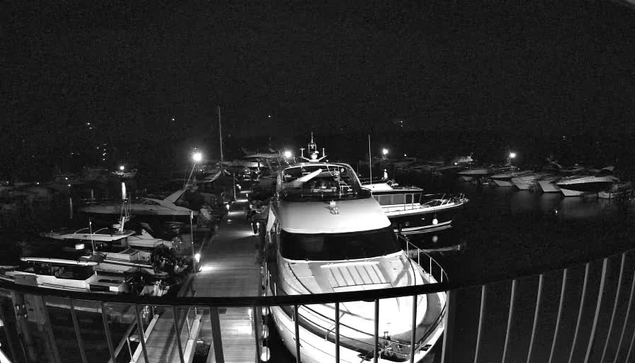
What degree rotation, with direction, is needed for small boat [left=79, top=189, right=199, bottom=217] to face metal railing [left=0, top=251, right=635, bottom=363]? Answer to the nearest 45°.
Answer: approximately 90° to its left

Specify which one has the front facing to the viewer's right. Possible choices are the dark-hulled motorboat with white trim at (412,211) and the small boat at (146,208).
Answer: the dark-hulled motorboat with white trim

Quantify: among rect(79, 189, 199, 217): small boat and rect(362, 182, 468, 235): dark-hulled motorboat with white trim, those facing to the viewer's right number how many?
1

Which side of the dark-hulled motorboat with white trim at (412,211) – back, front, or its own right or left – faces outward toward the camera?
right

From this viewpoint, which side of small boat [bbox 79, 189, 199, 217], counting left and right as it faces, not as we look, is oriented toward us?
left

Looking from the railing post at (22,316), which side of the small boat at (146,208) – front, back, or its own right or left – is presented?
left

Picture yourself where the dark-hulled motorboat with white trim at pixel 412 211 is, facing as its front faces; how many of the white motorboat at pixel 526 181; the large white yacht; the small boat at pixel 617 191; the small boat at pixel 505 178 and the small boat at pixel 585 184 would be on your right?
1

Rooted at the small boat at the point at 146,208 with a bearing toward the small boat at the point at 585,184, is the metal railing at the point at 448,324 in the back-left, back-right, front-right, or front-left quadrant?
front-right

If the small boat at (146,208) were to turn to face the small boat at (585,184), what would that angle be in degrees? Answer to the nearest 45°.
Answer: approximately 180°

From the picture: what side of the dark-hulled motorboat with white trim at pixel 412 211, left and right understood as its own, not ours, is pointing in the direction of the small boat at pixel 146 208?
back

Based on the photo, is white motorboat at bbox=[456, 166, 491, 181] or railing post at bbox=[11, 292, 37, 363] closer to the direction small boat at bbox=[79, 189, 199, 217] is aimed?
the railing post

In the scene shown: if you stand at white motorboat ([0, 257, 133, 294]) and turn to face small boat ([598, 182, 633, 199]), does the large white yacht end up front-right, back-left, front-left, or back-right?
front-right

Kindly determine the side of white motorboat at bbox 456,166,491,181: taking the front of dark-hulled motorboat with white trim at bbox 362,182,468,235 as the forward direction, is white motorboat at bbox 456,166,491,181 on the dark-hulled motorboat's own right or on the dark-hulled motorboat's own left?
on the dark-hulled motorboat's own left
